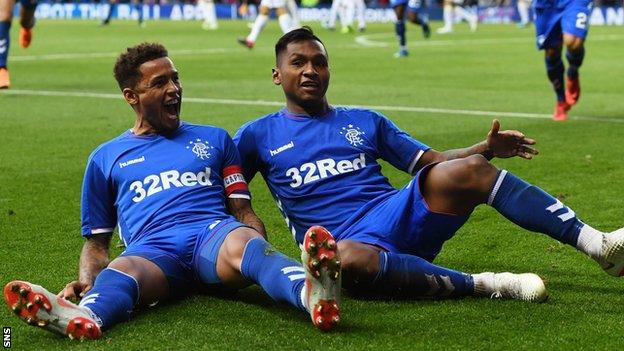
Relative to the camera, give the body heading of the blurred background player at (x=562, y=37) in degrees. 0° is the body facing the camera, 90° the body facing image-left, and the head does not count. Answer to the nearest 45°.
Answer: approximately 0°

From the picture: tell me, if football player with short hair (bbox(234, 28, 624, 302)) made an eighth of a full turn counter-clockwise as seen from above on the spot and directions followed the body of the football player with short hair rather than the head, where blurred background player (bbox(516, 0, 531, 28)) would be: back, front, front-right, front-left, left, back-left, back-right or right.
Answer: left

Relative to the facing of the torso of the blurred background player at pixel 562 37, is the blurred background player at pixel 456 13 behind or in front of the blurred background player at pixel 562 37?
behind
